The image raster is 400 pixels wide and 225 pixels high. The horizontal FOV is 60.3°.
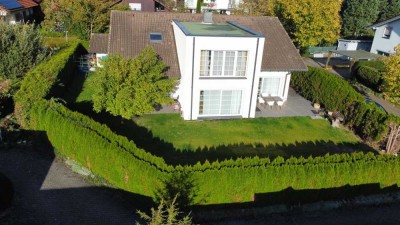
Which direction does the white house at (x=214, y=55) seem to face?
toward the camera

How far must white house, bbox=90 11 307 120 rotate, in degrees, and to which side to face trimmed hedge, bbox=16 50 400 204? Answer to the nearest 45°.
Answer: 0° — it already faces it

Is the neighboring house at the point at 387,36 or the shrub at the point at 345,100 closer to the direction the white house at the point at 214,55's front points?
the shrub

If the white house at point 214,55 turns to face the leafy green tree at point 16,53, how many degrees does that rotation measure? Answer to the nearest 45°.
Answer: approximately 90° to its right

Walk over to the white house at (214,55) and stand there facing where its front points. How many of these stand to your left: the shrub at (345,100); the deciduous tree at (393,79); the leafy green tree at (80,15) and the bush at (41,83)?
2

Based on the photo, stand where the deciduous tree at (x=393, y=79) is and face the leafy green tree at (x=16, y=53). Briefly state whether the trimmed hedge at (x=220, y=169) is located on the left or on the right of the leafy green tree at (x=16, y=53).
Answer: left

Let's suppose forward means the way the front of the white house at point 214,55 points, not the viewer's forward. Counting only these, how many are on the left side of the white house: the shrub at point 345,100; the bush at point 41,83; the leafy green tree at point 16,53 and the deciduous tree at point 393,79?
2

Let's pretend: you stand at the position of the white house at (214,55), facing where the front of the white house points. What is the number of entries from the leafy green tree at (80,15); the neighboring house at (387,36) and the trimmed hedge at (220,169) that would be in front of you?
1

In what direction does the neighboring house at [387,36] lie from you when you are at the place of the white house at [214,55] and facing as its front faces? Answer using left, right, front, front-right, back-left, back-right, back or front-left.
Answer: back-left

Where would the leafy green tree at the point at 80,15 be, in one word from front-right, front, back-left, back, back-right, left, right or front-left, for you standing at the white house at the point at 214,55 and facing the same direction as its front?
back-right

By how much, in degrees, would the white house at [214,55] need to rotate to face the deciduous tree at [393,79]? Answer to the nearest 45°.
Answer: approximately 90° to its left

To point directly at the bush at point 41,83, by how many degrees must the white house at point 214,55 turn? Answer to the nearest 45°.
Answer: approximately 90° to its right

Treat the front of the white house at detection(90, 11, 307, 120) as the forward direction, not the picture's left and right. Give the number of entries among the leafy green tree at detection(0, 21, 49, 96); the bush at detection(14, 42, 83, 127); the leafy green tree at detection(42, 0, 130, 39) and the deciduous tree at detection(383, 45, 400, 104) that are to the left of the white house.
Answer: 1

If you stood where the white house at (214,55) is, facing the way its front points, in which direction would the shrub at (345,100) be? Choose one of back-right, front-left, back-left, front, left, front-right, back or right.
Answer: left
